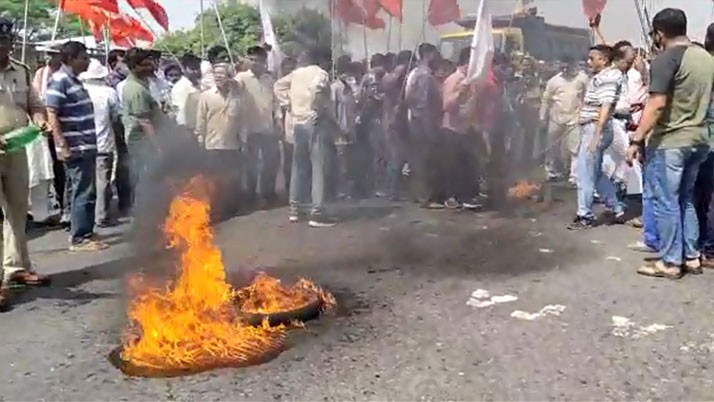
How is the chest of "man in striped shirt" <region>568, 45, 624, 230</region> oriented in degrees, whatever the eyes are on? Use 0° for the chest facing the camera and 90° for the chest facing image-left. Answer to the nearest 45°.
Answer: approximately 90°

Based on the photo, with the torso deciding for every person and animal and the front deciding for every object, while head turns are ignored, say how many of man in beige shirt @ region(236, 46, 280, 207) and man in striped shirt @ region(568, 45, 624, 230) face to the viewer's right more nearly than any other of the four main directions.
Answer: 0

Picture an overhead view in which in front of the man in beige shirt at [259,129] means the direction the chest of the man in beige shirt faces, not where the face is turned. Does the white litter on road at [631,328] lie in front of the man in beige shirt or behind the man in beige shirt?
in front

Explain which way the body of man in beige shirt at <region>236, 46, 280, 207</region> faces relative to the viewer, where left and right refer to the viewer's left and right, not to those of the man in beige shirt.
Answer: facing the viewer

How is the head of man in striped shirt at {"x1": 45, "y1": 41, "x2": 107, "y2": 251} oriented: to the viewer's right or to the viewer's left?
to the viewer's right

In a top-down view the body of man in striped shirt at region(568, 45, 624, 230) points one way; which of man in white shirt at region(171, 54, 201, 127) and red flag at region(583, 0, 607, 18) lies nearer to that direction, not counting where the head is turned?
the man in white shirt

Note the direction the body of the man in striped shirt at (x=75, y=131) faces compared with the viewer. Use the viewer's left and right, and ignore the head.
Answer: facing to the right of the viewer

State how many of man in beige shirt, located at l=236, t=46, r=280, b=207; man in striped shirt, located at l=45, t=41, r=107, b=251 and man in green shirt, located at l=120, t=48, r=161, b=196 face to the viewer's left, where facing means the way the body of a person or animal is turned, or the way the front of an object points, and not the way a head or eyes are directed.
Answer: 0

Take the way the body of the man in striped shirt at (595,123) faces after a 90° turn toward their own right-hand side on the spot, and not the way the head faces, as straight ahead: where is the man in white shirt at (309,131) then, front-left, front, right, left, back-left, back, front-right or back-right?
left

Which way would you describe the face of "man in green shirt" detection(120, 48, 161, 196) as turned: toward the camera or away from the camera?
toward the camera

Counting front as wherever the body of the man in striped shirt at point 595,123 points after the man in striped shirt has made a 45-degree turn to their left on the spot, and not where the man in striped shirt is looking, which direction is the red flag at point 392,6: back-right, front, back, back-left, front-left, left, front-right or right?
right

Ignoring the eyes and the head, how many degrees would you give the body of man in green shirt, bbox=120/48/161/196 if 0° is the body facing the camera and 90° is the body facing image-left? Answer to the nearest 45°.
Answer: approximately 270°

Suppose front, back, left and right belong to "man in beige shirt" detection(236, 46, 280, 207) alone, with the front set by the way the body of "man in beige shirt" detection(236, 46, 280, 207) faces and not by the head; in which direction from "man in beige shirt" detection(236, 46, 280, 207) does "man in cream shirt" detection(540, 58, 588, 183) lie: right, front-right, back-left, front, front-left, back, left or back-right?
left
